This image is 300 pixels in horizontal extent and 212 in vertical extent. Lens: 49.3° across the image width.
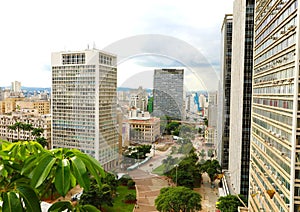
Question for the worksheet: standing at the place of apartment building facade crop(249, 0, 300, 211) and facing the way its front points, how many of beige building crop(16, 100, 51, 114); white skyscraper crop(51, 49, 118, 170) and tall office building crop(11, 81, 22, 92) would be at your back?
0

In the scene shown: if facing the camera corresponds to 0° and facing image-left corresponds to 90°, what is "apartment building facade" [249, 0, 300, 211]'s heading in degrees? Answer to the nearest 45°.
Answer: approximately 90°

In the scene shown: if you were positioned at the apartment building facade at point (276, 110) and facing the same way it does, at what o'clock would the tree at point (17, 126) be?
The tree is roughly at 1 o'clock from the apartment building facade.

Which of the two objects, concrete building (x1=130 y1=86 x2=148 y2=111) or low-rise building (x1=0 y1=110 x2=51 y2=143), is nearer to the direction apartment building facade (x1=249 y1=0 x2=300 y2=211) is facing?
the low-rise building

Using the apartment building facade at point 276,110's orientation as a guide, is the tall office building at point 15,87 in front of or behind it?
in front

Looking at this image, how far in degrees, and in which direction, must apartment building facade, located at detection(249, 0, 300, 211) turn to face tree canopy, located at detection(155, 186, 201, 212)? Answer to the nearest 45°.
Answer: approximately 45° to its right

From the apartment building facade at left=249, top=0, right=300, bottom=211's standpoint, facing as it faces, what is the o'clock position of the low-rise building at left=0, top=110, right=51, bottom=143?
The low-rise building is roughly at 1 o'clock from the apartment building facade.

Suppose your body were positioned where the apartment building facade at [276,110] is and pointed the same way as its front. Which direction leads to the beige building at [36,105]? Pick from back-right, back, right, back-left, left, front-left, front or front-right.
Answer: front-right
